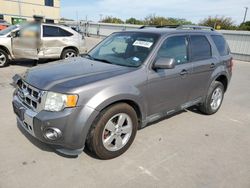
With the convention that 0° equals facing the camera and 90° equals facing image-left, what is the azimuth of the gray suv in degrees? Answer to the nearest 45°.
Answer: approximately 45°

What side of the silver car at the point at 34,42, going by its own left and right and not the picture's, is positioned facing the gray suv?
left

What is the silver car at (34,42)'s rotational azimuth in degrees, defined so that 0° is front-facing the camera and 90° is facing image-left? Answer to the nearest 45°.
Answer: approximately 90°

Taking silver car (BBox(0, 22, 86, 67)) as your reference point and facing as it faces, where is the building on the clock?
The building is roughly at 3 o'clock from the silver car.

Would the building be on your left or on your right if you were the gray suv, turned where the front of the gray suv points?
on your right
